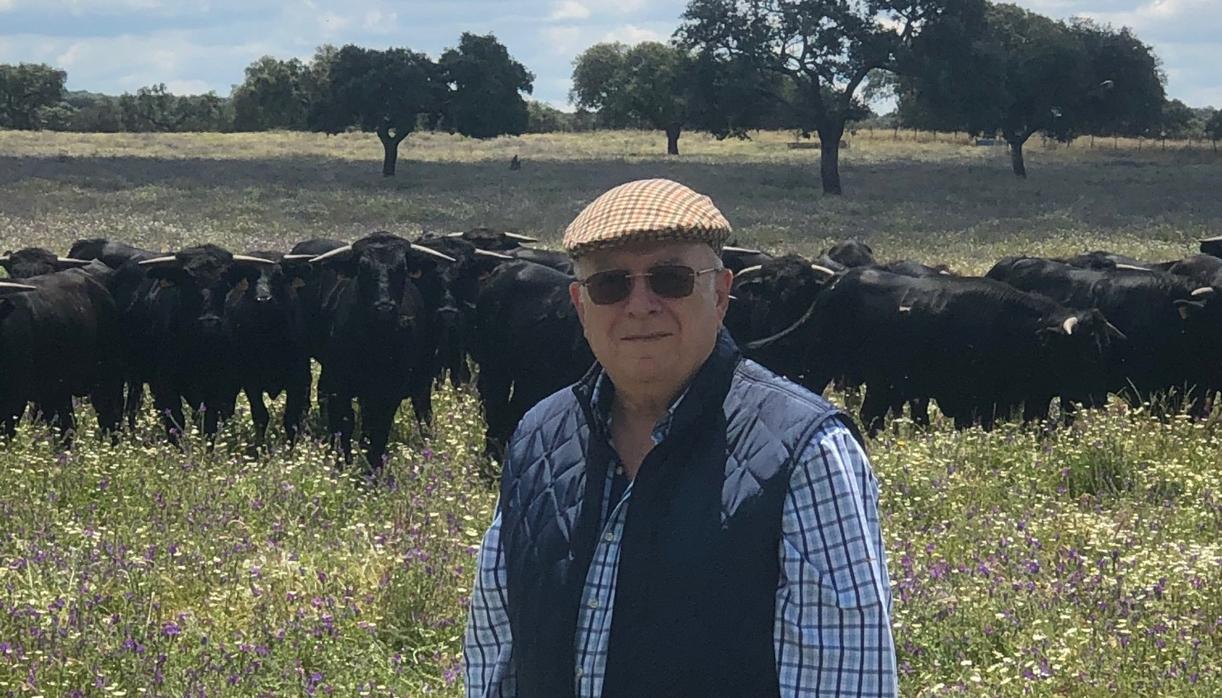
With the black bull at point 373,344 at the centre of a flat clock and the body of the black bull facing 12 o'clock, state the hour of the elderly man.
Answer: The elderly man is roughly at 12 o'clock from the black bull.

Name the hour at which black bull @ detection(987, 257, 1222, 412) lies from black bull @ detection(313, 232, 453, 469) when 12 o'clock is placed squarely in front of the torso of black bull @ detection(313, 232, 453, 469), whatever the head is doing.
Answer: black bull @ detection(987, 257, 1222, 412) is roughly at 9 o'clock from black bull @ detection(313, 232, 453, 469).

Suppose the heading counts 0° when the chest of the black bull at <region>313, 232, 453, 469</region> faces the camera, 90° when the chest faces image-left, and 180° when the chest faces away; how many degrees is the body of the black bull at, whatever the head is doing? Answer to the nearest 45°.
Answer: approximately 0°

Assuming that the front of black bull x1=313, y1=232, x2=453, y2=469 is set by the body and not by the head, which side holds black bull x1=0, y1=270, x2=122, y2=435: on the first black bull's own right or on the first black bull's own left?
on the first black bull's own right

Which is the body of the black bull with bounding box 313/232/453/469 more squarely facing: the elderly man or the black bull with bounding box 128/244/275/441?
the elderly man

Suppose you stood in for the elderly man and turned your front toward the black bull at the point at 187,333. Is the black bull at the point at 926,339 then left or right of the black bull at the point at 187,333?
right

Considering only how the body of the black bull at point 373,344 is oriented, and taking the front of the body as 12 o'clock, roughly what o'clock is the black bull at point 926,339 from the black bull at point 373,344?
the black bull at point 926,339 is roughly at 9 o'clock from the black bull at point 373,344.

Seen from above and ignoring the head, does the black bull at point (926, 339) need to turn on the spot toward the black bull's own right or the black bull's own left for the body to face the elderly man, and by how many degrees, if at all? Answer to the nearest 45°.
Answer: approximately 90° to the black bull's own right

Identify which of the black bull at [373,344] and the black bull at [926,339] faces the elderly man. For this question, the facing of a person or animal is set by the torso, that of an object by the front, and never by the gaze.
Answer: the black bull at [373,344]

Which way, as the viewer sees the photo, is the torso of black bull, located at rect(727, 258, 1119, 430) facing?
to the viewer's right

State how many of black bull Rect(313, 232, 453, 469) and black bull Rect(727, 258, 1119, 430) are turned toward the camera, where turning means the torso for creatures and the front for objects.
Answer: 1

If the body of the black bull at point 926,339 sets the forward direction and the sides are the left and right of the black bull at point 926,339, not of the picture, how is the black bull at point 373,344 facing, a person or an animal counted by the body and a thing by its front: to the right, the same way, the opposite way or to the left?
to the right

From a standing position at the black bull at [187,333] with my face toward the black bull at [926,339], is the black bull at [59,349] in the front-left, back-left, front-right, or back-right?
back-right

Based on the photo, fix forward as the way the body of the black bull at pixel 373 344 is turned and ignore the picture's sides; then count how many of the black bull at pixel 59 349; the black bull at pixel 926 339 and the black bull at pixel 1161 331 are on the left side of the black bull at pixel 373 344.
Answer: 2
